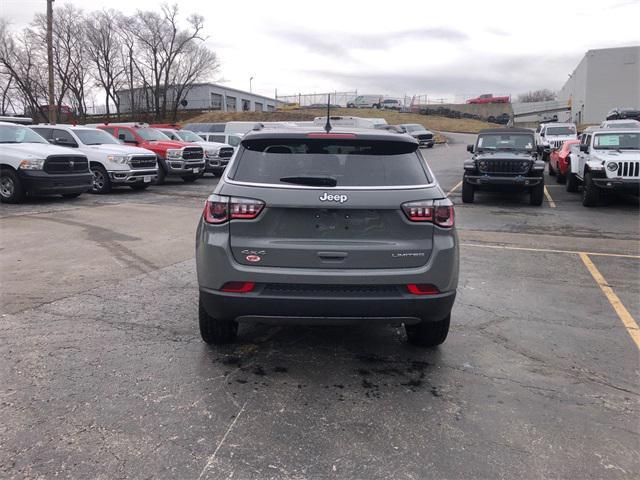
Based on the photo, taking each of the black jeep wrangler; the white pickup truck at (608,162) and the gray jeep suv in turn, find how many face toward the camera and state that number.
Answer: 2

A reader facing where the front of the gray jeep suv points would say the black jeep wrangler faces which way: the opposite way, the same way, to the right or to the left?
the opposite way

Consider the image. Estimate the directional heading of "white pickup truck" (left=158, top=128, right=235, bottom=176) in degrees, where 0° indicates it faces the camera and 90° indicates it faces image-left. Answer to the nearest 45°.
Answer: approximately 315°

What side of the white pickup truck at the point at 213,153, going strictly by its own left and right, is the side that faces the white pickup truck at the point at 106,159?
right

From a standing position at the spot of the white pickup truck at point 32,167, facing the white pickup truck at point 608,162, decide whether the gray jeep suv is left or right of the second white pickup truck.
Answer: right

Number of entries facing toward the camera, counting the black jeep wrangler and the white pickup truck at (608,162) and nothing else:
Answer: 2
